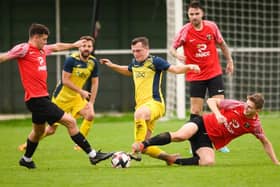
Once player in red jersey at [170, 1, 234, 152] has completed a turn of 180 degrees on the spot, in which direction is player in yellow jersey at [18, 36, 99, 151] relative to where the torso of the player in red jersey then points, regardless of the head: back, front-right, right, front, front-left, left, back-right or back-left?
left

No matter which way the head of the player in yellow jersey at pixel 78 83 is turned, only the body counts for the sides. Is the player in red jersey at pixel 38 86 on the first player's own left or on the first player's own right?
on the first player's own right

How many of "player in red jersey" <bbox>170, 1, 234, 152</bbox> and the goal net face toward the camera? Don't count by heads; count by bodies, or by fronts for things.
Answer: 2

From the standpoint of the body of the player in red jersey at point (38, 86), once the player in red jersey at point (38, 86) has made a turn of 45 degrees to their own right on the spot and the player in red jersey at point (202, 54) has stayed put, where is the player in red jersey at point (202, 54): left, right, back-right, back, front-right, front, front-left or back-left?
back-left

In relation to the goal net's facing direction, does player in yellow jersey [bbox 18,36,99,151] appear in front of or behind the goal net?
in front

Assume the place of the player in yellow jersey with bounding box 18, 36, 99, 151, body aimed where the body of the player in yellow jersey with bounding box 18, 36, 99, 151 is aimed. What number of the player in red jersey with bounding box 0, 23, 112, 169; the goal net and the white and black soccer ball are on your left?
1

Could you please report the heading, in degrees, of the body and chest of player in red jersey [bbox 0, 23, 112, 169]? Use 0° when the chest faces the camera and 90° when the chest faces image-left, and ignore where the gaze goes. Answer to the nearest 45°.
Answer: approximately 315°

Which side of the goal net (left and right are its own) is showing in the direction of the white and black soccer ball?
front

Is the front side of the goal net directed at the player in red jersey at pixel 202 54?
yes
